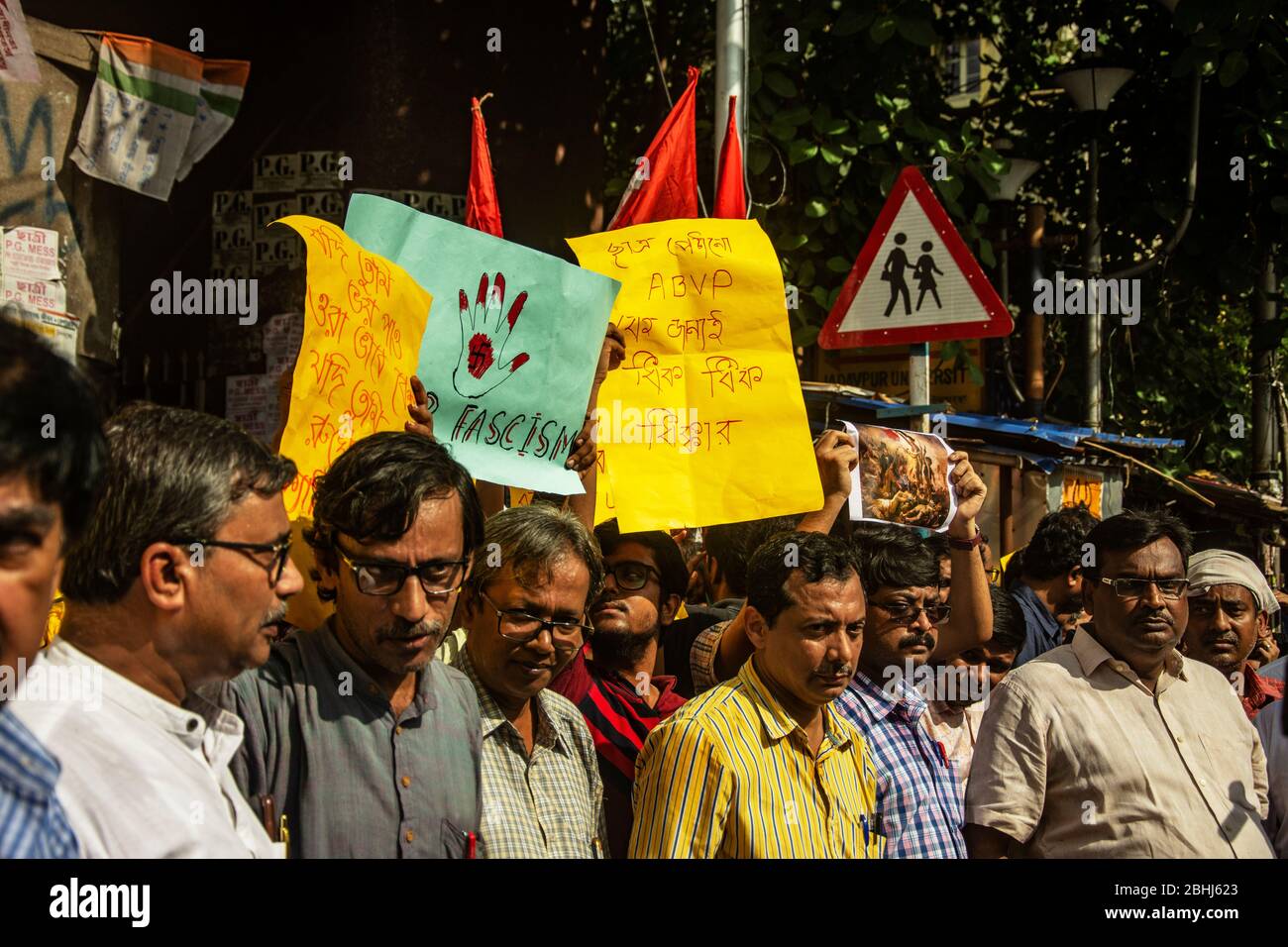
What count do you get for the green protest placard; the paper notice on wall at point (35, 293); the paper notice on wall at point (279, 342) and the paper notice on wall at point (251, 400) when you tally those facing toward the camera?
4

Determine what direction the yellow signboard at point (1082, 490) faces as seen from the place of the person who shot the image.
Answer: facing the viewer

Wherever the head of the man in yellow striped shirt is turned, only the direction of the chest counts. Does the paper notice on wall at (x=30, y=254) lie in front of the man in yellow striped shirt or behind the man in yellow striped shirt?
behind

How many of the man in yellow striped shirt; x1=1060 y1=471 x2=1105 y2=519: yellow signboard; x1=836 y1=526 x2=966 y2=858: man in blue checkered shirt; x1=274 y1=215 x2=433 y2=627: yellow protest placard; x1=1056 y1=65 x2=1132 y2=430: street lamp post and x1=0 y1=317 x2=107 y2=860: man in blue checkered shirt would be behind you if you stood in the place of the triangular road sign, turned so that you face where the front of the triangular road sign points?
2

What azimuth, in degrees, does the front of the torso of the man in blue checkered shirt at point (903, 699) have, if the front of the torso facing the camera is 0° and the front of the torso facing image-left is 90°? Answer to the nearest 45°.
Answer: approximately 315°

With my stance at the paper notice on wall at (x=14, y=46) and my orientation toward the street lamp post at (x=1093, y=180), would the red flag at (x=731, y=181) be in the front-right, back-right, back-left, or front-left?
front-right

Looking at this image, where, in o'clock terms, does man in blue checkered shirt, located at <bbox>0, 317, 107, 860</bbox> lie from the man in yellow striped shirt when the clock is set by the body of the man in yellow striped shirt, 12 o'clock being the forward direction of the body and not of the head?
The man in blue checkered shirt is roughly at 2 o'clock from the man in yellow striped shirt.

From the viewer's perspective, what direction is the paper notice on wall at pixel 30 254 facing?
toward the camera

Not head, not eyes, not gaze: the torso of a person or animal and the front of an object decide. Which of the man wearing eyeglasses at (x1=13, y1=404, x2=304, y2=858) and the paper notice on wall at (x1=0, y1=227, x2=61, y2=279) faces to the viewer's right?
the man wearing eyeglasses

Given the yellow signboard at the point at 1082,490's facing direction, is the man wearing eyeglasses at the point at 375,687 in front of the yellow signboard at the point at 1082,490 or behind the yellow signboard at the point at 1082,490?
in front

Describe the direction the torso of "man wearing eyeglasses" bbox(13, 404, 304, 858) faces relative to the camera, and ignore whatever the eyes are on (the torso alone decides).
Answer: to the viewer's right

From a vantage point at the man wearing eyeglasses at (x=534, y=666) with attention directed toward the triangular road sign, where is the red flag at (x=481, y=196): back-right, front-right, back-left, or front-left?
front-left

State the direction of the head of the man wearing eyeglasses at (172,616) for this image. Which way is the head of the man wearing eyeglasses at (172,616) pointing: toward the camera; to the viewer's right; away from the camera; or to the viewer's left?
to the viewer's right

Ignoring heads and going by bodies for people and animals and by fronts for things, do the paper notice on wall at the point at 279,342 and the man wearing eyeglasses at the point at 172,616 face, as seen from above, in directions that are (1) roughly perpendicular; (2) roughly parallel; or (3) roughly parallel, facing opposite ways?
roughly perpendicular

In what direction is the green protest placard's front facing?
toward the camera

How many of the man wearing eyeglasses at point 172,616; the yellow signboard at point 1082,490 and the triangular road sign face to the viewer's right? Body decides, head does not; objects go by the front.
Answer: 1

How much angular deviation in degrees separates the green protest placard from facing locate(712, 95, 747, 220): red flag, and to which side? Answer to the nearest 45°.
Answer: approximately 135° to its left
